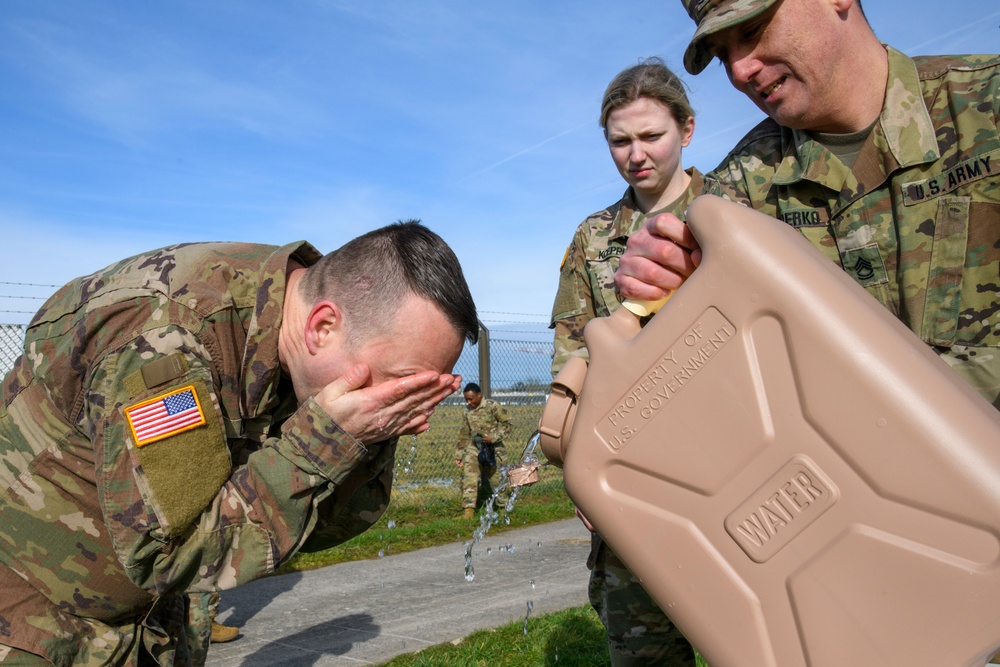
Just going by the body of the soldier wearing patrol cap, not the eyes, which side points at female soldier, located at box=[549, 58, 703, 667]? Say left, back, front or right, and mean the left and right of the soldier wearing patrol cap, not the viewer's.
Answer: right

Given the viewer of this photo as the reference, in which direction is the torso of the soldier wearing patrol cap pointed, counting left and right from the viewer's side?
facing the viewer and to the left of the viewer

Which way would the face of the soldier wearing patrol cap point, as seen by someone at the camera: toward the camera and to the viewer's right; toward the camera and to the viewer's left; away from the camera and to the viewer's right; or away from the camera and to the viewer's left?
toward the camera and to the viewer's left

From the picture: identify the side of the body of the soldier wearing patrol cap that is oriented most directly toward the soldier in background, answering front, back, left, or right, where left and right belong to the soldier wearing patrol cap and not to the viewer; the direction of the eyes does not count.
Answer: right

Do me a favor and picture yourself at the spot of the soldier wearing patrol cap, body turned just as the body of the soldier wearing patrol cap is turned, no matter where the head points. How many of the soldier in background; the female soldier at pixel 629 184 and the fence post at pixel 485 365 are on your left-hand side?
0
